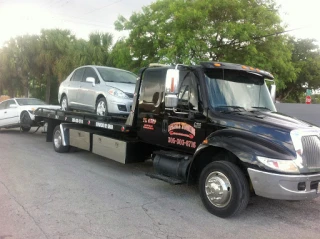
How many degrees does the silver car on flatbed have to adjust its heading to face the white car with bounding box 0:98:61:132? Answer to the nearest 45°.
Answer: approximately 180°

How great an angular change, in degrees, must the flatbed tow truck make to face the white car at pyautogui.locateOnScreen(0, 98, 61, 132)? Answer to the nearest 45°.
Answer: approximately 180°

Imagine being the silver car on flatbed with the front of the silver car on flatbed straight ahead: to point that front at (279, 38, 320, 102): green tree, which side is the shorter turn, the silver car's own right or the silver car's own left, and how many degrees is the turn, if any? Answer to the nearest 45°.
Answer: approximately 90° to the silver car's own left

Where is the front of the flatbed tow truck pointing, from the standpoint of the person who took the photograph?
facing the viewer and to the right of the viewer

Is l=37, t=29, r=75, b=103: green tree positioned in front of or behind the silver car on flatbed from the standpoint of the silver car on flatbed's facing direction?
behind
